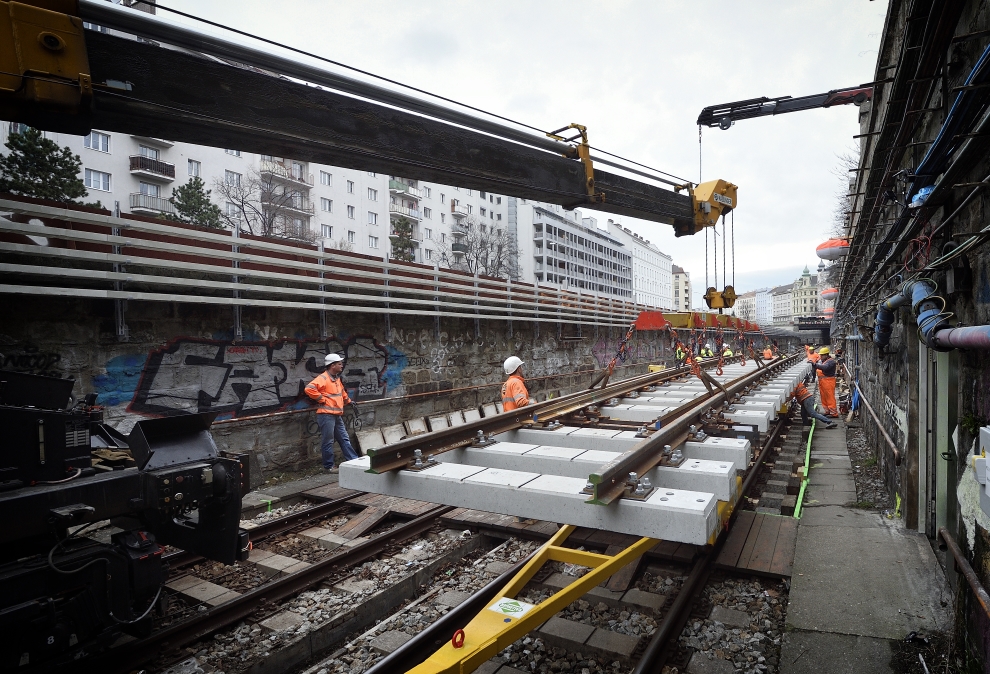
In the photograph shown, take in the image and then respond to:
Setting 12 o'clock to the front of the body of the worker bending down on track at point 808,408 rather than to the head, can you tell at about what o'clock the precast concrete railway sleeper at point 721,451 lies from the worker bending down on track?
The precast concrete railway sleeper is roughly at 9 o'clock from the worker bending down on track.

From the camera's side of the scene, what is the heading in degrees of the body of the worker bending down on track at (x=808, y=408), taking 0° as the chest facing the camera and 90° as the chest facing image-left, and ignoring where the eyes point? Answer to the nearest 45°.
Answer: approximately 90°

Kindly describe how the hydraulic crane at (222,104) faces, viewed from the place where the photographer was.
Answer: facing away from the viewer and to the right of the viewer

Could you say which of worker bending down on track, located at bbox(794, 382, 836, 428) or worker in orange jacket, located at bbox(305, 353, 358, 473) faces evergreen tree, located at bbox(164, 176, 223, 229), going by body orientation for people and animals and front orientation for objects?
the worker bending down on track

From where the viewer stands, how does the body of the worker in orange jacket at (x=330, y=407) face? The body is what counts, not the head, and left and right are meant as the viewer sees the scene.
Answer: facing the viewer and to the right of the viewer

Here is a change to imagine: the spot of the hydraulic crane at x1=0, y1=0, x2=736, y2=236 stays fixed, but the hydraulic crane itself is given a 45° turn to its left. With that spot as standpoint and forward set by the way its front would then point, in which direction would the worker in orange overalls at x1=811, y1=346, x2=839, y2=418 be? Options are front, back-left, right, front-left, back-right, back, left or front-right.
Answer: front-right

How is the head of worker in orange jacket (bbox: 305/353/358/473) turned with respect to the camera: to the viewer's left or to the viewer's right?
to the viewer's right

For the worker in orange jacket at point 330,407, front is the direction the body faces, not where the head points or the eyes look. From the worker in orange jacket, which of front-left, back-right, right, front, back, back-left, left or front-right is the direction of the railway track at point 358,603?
front-right

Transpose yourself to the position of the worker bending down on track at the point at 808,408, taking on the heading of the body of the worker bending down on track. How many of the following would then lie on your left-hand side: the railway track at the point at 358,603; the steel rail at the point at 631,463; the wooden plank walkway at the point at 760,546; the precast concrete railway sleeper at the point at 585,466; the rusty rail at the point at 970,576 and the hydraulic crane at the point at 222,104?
6

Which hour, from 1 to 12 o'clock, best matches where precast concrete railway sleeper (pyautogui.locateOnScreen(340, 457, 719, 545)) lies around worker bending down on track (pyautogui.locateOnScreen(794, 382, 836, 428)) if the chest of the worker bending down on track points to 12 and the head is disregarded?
The precast concrete railway sleeper is roughly at 9 o'clock from the worker bending down on track.

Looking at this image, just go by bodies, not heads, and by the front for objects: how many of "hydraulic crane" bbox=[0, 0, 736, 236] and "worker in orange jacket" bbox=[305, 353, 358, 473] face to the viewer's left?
0

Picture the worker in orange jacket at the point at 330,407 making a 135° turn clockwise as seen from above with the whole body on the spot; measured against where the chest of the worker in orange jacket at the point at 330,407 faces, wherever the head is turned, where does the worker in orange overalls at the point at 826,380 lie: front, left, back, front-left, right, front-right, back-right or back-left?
back

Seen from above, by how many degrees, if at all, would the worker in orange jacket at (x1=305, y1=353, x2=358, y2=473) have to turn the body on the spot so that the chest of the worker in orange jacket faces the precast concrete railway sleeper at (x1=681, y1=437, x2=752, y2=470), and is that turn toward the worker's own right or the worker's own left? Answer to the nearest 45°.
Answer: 0° — they already face it
